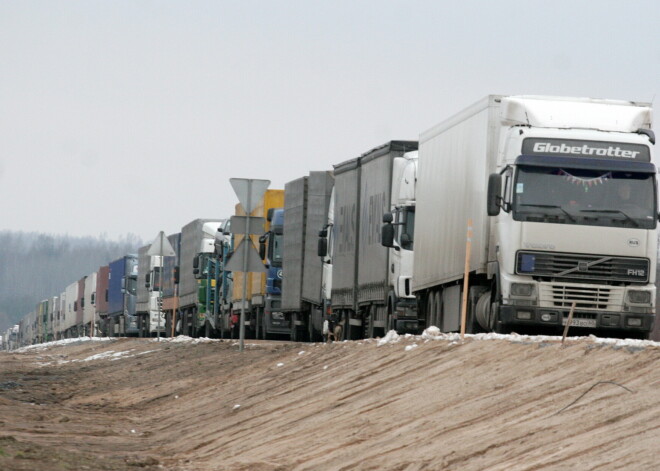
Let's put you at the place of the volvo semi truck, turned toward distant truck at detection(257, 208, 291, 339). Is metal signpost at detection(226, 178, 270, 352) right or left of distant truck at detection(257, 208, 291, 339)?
left

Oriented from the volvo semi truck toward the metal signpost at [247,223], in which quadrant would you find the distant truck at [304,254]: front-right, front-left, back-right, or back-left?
front-right

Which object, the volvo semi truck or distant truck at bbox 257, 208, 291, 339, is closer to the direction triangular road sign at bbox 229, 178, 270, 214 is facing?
the distant truck

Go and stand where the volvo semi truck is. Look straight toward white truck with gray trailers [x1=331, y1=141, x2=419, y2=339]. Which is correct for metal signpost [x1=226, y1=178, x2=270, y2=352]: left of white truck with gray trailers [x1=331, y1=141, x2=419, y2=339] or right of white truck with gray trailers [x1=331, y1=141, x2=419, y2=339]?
left

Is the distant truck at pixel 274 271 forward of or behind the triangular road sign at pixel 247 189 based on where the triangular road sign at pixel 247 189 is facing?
forward

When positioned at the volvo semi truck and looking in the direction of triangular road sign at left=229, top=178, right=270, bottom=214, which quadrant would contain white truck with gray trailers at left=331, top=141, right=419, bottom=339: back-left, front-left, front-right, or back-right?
front-right

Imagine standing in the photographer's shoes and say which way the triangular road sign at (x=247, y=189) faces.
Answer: facing away from the viewer

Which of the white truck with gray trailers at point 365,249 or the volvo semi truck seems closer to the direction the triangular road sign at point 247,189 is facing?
the white truck with gray trailers

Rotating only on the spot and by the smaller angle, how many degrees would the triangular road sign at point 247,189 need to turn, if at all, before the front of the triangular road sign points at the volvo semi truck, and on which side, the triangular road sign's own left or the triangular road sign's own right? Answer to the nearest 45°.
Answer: approximately 135° to the triangular road sign's own right
